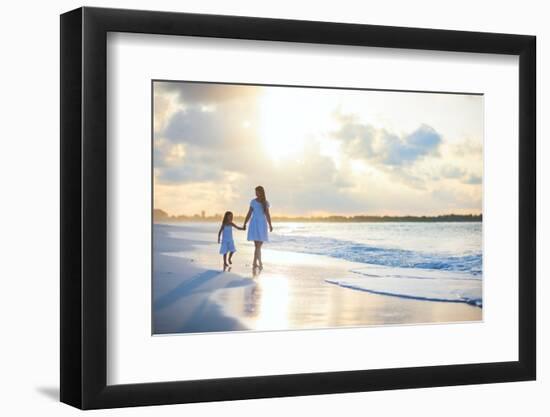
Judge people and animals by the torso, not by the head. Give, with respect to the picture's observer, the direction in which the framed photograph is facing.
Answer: facing the viewer and to the right of the viewer
